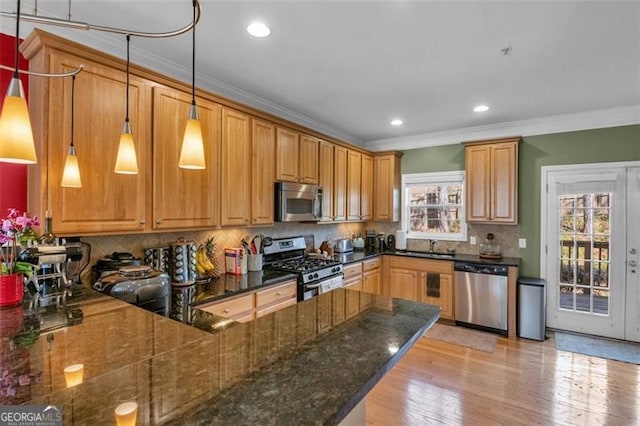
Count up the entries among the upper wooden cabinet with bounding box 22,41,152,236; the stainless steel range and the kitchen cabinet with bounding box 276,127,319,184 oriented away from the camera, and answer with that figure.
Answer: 0

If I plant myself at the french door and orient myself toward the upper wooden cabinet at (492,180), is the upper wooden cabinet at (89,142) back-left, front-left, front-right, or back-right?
front-left

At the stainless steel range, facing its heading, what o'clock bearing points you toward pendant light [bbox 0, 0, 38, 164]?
The pendant light is roughly at 2 o'clock from the stainless steel range.

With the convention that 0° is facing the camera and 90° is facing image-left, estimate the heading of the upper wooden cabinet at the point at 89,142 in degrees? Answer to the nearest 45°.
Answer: approximately 315°

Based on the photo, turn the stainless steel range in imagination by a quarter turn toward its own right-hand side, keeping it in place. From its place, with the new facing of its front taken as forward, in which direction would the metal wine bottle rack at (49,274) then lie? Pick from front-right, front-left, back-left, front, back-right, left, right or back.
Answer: front

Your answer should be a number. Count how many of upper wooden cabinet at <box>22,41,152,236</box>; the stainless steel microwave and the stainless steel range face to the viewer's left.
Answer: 0

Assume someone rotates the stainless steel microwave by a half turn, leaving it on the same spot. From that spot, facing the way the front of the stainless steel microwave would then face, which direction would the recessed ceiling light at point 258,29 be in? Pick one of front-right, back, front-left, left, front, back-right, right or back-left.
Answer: back-left

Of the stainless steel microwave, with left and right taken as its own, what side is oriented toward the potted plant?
right

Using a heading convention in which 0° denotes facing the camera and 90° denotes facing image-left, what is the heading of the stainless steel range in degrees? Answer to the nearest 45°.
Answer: approximately 315°

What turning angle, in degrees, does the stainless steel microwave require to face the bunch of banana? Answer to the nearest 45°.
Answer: approximately 90° to its right

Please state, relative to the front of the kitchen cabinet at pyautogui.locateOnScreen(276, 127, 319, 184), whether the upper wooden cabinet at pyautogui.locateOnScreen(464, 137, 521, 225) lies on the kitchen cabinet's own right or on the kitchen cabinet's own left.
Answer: on the kitchen cabinet's own left

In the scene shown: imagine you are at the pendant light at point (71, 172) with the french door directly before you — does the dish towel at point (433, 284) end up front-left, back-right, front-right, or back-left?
front-left

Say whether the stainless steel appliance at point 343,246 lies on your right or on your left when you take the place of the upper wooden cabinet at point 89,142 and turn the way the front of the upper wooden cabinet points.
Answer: on your left

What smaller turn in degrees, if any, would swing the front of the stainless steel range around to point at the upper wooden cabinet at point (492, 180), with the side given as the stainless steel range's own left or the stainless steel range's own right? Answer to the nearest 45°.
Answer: approximately 45° to the stainless steel range's own left

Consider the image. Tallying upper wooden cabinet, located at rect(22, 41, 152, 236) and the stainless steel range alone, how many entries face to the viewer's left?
0

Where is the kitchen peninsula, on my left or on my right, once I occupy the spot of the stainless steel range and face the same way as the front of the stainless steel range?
on my right

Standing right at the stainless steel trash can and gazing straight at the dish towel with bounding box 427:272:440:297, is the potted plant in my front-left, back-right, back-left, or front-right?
front-left

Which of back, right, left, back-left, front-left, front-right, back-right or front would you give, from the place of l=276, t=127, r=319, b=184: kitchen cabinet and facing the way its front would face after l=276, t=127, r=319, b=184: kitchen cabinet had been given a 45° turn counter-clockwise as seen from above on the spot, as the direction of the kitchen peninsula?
right

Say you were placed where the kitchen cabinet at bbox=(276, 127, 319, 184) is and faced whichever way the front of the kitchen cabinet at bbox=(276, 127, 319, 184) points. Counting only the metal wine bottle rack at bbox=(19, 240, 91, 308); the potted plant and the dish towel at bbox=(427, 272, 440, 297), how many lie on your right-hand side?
2
